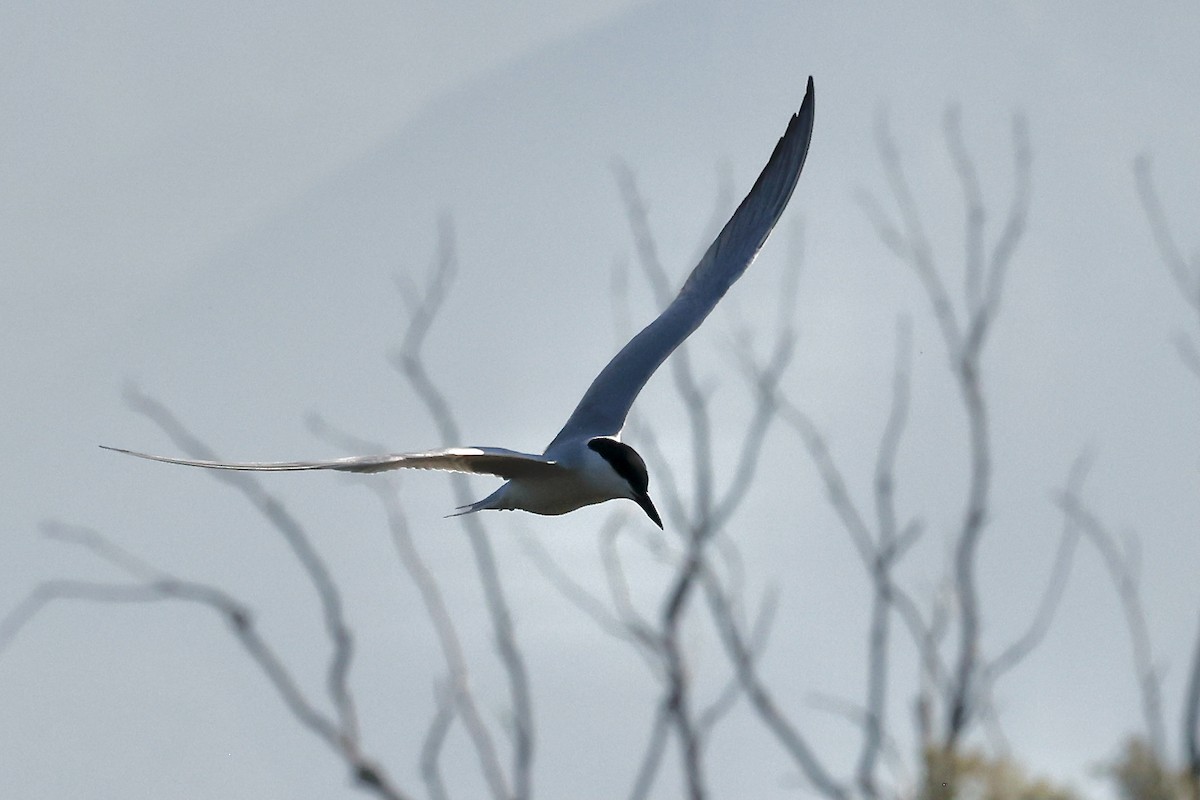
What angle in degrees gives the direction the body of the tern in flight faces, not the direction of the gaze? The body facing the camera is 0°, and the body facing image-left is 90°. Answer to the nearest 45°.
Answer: approximately 315°
